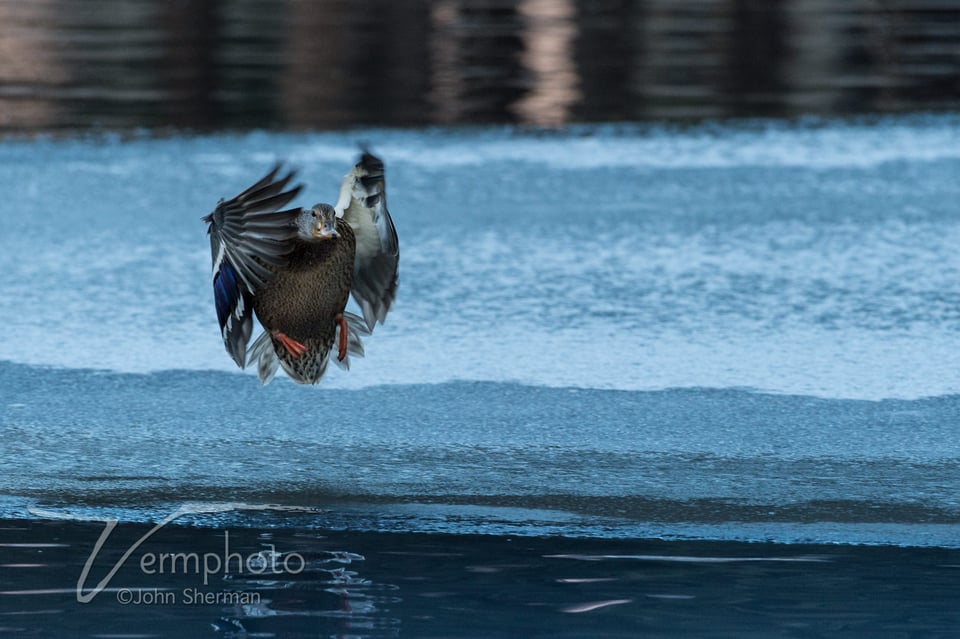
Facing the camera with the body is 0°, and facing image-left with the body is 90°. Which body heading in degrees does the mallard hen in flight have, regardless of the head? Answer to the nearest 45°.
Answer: approximately 0°
